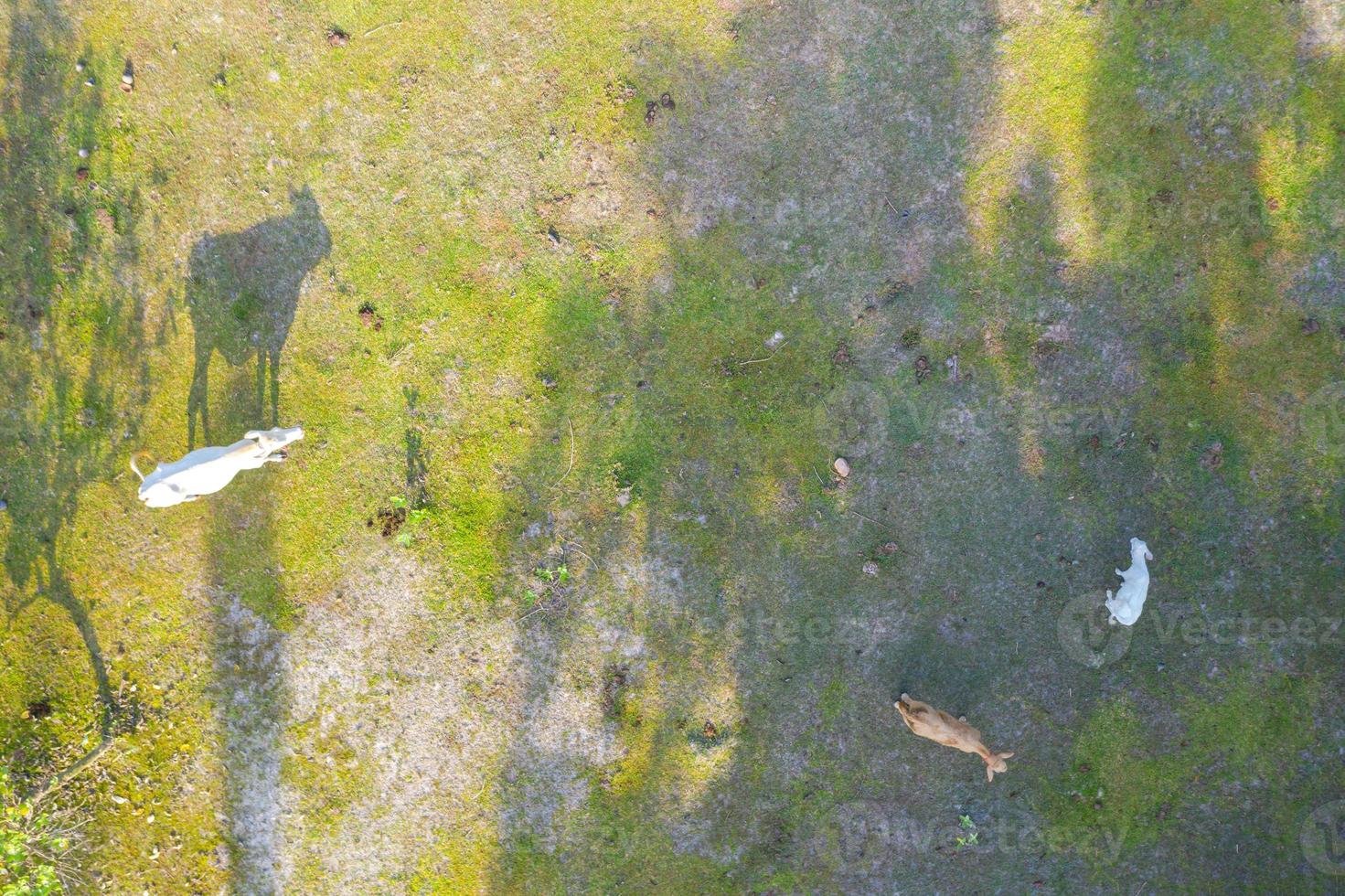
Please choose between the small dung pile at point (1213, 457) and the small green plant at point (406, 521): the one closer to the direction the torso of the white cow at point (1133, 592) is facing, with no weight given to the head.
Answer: the small dung pile

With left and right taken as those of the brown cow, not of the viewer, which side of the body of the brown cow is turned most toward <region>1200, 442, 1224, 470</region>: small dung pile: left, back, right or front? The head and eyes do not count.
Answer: left

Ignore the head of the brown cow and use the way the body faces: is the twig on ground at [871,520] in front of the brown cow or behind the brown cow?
behind

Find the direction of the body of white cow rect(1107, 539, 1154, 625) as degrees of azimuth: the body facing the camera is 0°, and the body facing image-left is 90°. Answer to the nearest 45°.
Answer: approximately 180°

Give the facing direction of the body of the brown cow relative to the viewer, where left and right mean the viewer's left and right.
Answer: facing the viewer and to the right of the viewer

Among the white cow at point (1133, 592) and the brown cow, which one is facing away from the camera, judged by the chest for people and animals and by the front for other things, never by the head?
the white cow

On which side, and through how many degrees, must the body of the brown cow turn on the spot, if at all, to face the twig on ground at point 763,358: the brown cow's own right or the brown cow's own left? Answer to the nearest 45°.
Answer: approximately 180°

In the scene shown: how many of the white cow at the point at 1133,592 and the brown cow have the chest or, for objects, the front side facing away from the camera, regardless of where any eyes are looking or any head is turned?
1

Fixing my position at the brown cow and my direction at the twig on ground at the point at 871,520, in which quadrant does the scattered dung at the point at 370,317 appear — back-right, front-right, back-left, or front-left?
front-left

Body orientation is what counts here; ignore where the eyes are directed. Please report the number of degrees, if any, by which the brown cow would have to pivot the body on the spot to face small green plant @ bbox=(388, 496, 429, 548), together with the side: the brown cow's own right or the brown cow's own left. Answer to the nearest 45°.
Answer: approximately 135° to the brown cow's own right
